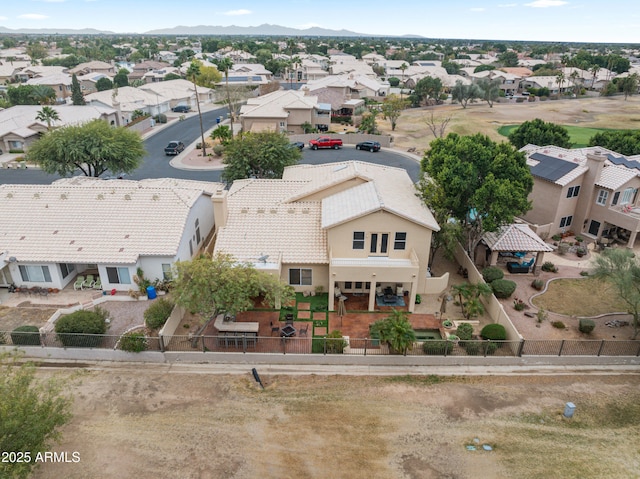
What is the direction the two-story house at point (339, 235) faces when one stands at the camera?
facing away from the viewer

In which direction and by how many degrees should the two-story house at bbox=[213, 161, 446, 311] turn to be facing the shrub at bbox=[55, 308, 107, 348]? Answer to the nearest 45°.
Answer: approximately 135° to its left

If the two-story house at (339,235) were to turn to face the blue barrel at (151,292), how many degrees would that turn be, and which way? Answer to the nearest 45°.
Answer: approximately 90° to its left

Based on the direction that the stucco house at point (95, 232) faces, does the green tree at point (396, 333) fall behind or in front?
behind

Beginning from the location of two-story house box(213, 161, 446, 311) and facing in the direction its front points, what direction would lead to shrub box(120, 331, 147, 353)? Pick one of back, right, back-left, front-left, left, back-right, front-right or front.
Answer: back-left

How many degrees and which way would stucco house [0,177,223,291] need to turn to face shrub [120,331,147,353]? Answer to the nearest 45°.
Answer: approximately 180°

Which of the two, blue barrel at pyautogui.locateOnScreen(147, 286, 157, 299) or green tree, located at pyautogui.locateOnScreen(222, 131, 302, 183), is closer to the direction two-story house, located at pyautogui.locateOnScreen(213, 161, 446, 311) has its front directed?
the green tree

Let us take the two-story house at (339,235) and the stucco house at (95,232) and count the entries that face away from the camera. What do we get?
2

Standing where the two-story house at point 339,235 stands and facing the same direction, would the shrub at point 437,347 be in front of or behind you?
behind

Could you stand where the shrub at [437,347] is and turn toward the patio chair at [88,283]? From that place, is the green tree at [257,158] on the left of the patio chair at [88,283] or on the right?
right

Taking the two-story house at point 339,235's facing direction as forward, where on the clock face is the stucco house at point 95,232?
The stucco house is roughly at 9 o'clock from the two-story house.

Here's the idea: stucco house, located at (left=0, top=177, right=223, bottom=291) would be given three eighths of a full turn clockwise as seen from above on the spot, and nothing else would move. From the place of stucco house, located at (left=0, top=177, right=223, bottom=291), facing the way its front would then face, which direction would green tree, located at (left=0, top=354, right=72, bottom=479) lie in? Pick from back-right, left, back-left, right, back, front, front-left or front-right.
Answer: front-right

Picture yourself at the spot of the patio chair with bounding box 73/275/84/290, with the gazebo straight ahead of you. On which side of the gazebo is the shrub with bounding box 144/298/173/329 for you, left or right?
right

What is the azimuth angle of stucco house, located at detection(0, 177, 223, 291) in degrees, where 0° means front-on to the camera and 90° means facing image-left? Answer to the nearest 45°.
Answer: approximately 180°

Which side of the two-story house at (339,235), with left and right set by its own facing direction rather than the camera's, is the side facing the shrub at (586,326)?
right

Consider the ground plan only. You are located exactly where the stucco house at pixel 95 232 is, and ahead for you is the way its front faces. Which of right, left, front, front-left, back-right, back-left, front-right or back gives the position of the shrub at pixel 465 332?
back-right
